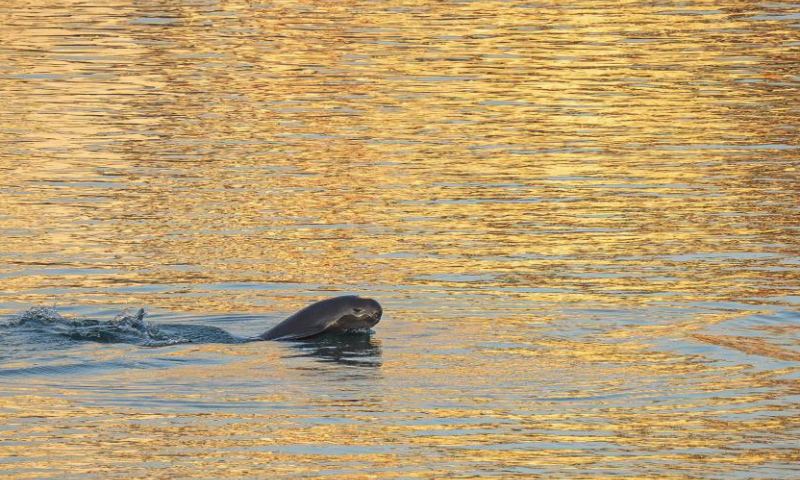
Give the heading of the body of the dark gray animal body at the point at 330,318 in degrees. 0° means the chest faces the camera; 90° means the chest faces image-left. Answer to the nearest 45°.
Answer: approximately 270°
